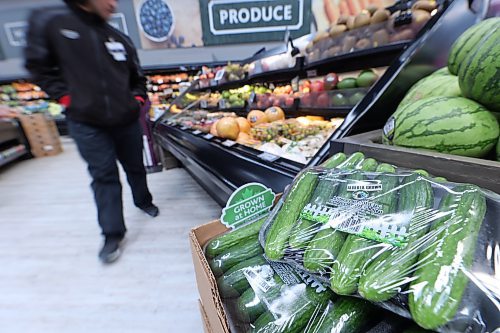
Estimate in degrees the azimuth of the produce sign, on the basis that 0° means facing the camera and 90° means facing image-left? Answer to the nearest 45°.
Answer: approximately 0°

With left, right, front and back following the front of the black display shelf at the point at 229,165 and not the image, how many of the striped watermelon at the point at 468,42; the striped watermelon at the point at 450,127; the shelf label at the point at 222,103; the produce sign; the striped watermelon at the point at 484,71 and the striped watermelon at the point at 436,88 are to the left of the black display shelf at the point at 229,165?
4

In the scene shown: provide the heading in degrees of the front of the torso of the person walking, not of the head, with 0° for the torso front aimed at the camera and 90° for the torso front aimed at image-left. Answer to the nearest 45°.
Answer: approximately 315°

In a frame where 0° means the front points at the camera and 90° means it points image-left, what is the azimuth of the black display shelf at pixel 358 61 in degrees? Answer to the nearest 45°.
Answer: approximately 45°

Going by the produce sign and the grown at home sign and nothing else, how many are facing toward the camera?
2

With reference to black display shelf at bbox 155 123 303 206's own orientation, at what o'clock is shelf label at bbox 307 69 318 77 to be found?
The shelf label is roughly at 6 o'clock from the black display shelf.

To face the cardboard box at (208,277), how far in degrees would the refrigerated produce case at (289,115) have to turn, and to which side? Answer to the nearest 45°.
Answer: approximately 45° to its left

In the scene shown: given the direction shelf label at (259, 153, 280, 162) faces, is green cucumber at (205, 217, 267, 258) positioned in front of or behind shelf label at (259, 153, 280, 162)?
in front

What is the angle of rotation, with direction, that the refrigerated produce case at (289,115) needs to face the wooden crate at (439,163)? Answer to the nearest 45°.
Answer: approximately 90° to its left

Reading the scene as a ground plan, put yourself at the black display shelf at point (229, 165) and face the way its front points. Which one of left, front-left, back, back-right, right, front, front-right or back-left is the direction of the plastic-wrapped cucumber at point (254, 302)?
front-left

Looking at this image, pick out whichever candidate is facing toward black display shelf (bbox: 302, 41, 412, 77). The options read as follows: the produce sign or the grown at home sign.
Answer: the produce sign

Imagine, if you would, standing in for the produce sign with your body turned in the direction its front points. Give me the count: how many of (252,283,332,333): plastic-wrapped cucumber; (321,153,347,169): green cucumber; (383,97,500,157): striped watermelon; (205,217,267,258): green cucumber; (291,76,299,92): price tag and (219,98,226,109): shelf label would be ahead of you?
6

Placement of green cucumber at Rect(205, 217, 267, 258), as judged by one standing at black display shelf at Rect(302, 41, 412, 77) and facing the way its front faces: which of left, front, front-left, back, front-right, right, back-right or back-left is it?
front-left

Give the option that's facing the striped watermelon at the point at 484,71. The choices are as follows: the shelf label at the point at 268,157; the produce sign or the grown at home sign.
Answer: the produce sign
